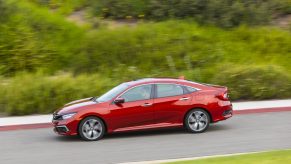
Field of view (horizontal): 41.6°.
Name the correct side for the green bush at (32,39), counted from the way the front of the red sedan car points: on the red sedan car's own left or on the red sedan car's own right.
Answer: on the red sedan car's own right

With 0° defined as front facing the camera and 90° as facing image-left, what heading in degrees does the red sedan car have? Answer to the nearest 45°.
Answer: approximately 90°

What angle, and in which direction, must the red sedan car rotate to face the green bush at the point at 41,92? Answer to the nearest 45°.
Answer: approximately 45° to its right

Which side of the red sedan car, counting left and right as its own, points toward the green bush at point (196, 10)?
right

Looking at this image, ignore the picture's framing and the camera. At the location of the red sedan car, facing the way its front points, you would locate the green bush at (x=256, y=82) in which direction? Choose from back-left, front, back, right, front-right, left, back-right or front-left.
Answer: back-right

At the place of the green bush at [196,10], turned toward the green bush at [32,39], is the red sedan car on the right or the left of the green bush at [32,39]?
left
